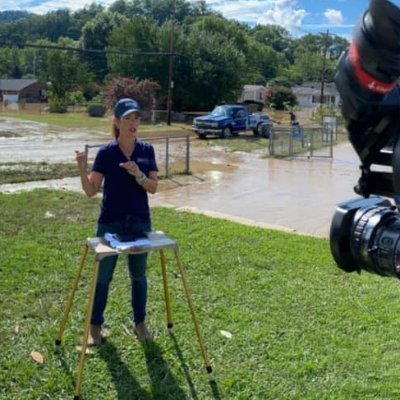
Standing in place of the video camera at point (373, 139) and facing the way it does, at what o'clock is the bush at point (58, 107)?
The bush is roughly at 2 o'clock from the video camera.

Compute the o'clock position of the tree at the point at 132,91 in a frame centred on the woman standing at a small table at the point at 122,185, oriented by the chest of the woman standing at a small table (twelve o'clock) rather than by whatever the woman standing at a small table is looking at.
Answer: The tree is roughly at 6 o'clock from the woman standing at a small table.

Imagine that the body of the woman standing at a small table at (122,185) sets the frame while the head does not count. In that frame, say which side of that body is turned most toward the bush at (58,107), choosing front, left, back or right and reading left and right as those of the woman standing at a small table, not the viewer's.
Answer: back

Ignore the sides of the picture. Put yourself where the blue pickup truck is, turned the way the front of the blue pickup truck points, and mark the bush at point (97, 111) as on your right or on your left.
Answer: on your right

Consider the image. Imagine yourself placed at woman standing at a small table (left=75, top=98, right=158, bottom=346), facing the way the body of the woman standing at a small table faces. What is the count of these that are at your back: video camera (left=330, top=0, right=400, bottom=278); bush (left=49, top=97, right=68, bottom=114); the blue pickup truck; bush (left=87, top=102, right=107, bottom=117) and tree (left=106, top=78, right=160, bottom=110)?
4

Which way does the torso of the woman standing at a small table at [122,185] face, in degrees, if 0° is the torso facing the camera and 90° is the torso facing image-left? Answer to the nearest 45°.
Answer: approximately 0°

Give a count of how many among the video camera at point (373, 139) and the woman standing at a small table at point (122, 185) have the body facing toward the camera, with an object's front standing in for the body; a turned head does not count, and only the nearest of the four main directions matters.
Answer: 1

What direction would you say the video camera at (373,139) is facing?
to the viewer's left

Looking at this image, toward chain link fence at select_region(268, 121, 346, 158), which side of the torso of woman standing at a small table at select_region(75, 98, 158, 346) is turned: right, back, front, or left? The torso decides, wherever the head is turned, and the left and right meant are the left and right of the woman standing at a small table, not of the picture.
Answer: back
